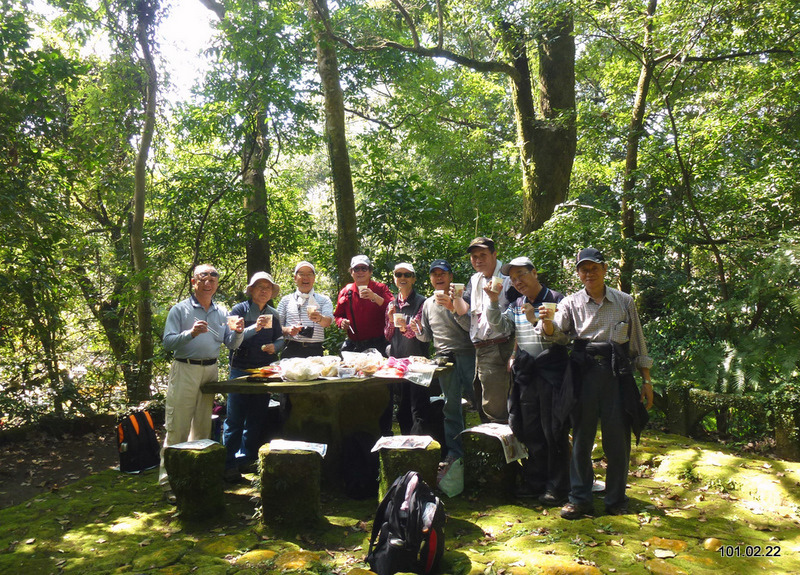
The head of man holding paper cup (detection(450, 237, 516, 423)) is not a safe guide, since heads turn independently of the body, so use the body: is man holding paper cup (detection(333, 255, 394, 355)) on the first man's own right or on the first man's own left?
on the first man's own right

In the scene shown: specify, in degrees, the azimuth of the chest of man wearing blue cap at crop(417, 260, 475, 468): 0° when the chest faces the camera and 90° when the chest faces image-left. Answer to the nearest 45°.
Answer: approximately 45°

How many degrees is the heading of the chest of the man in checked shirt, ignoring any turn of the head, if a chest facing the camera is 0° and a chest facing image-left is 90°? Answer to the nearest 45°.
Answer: approximately 0°

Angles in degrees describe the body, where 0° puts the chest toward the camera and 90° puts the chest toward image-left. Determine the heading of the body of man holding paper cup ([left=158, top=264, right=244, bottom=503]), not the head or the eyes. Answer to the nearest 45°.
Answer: approximately 315°

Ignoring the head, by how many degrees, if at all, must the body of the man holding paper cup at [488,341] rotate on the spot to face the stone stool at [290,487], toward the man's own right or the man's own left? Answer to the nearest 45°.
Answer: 0° — they already face it
